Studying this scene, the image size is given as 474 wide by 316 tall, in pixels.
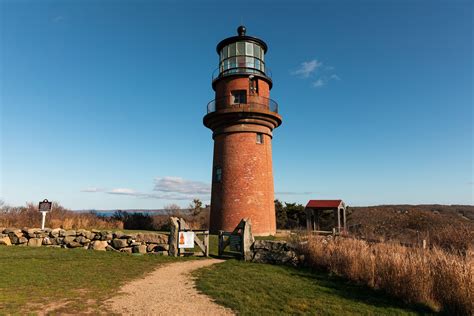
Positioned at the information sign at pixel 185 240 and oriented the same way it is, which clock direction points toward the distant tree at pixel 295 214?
The distant tree is roughly at 7 o'clock from the information sign.

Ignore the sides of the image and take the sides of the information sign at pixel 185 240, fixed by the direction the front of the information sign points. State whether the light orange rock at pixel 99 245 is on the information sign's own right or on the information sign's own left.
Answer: on the information sign's own right

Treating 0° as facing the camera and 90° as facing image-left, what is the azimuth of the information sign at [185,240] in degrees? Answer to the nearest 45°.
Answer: approximately 0°

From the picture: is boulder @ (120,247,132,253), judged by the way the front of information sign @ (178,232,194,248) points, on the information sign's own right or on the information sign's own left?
on the information sign's own right

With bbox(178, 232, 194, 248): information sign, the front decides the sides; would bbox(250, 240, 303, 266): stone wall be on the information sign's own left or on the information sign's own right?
on the information sign's own left

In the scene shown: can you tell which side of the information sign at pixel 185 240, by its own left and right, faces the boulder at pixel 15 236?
right

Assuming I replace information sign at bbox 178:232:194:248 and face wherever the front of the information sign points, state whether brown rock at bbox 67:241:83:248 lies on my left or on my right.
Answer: on my right

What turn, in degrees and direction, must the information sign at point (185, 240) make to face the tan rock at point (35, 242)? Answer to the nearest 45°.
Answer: approximately 90° to its right

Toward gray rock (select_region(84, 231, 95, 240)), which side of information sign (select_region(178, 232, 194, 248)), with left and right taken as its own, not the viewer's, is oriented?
right
